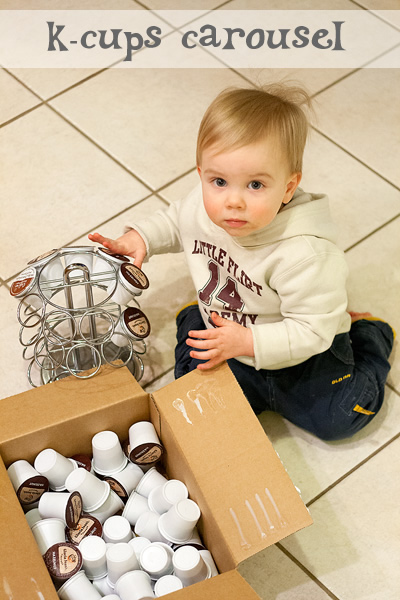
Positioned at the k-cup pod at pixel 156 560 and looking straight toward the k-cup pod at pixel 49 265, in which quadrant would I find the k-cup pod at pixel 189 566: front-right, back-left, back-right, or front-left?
back-right

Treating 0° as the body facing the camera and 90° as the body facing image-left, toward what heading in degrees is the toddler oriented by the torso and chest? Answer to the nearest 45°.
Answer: approximately 45°

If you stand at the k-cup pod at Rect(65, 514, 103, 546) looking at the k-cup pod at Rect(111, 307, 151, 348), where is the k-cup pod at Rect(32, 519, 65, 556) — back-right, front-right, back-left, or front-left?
back-left
